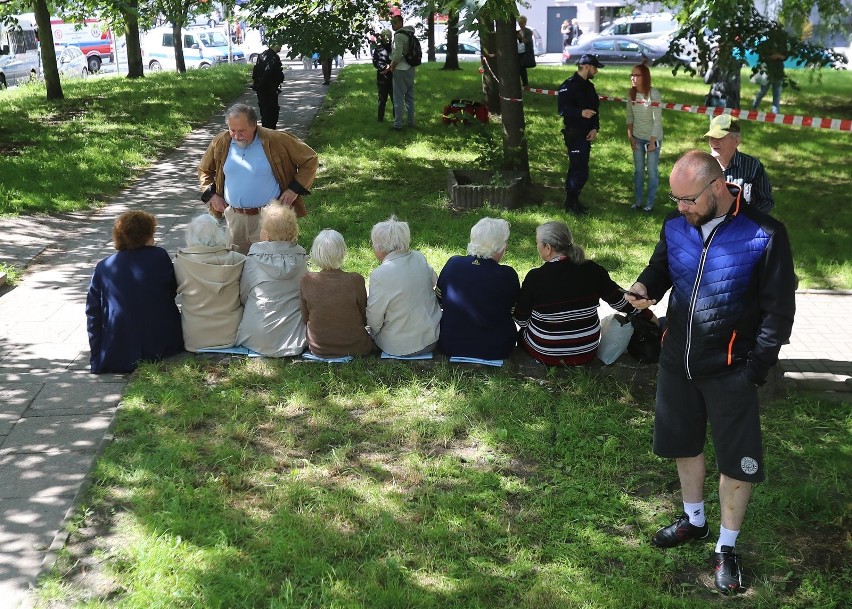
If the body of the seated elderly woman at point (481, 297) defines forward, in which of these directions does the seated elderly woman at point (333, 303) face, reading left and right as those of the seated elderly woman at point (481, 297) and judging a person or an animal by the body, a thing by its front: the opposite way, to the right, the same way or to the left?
the same way

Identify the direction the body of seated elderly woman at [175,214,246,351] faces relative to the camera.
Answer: away from the camera

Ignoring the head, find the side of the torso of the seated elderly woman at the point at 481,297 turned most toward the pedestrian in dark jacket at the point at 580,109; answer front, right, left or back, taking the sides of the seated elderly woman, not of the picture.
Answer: front

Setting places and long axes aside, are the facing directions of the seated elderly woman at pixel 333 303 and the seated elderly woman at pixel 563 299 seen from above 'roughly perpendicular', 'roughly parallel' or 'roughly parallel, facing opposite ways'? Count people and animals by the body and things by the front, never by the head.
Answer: roughly parallel

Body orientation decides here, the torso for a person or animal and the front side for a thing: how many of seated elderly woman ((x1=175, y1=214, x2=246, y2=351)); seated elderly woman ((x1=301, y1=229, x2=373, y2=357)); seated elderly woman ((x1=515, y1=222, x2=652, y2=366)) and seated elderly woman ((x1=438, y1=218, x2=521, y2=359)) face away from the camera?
4

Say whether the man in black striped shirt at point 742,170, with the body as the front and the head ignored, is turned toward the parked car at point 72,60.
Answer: no

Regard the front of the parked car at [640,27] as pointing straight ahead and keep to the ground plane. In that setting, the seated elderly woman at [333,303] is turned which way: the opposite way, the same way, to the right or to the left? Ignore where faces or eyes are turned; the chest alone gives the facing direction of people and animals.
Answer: to the right

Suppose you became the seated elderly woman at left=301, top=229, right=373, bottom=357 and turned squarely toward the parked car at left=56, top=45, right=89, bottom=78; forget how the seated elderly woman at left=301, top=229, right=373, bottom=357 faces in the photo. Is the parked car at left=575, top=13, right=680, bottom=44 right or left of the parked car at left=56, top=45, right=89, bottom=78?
right

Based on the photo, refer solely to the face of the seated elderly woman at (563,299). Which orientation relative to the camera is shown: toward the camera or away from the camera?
away from the camera

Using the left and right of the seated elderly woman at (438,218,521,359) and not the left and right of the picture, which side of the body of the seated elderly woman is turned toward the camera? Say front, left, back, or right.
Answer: back

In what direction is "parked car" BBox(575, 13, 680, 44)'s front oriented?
to the viewer's left

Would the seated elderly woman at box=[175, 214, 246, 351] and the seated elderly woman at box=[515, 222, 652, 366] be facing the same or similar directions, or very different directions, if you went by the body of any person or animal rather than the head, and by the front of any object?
same or similar directions

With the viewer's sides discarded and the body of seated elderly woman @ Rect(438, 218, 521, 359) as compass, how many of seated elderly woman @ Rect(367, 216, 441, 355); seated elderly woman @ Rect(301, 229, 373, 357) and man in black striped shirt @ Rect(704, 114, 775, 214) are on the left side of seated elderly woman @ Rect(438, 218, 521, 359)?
2

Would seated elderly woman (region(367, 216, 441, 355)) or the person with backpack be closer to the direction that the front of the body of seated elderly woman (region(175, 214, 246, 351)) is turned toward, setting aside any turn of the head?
the person with backpack

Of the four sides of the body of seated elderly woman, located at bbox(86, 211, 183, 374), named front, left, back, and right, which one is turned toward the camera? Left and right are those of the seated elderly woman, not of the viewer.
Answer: back

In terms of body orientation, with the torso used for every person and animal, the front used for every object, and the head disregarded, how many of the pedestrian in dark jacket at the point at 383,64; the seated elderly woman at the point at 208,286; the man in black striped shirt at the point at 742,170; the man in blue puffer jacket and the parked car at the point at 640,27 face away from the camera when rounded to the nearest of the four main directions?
1

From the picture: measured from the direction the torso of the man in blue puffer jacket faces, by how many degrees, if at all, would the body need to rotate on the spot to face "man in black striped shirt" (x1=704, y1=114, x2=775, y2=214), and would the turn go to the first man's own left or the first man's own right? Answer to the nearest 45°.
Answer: approximately 135° to the first man's own right

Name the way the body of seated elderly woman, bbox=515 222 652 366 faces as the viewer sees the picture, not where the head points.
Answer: away from the camera
